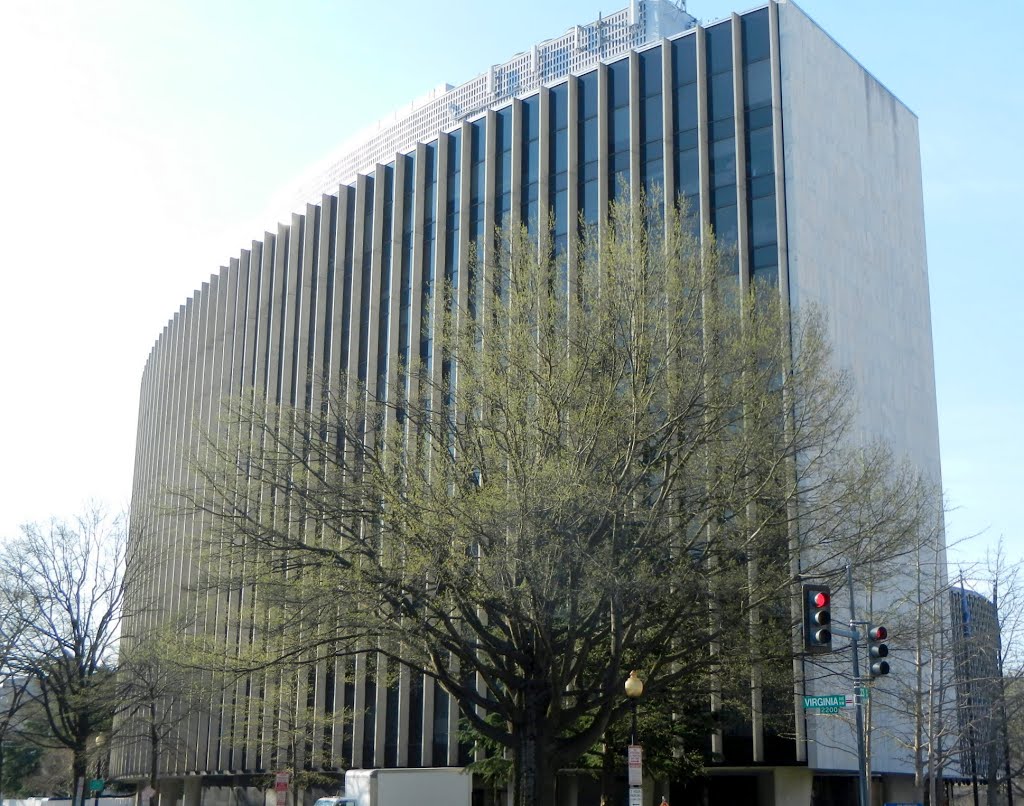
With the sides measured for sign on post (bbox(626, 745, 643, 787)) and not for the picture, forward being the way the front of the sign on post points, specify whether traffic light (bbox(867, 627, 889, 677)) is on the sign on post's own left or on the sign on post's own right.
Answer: on the sign on post's own left

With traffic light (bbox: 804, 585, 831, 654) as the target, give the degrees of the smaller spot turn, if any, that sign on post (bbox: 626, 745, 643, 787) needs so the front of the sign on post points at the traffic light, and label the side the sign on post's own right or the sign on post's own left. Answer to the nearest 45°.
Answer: approximately 45° to the sign on post's own left

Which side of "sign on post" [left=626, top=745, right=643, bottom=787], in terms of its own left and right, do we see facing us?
front
